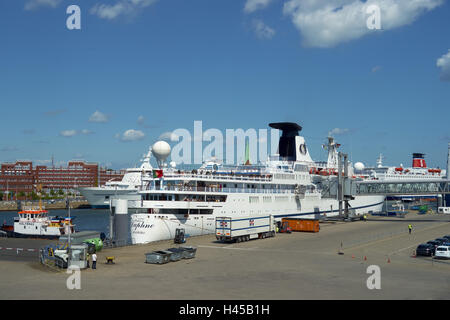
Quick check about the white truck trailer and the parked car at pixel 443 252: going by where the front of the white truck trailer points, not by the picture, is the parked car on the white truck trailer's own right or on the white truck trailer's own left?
on the white truck trailer's own right

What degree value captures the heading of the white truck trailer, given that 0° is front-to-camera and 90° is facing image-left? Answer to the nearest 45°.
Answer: approximately 225°

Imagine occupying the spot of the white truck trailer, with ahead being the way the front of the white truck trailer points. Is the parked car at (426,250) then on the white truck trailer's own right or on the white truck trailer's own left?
on the white truck trailer's own right
